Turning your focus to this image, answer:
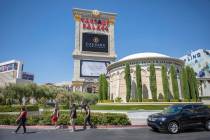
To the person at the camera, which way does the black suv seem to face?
facing the viewer and to the left of the viewer
